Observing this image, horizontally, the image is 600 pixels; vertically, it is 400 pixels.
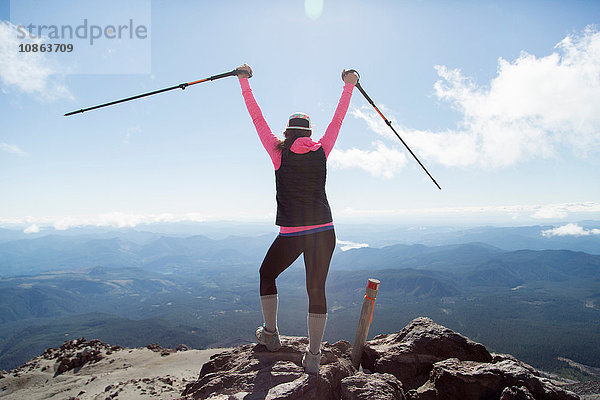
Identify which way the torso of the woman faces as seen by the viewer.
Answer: away from the camera

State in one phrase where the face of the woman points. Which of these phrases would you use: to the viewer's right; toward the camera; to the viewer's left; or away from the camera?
away from the camera

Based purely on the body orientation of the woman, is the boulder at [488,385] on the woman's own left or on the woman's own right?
on the woman's own right

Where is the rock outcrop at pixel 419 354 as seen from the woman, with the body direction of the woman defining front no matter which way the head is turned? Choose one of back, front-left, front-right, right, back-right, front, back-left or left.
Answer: front-right
